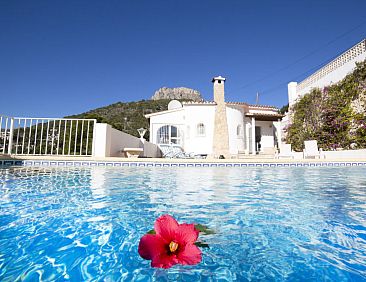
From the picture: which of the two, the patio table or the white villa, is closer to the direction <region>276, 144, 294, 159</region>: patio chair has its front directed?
the patio table

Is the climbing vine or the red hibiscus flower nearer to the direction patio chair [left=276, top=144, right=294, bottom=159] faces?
the red hibiscus flower

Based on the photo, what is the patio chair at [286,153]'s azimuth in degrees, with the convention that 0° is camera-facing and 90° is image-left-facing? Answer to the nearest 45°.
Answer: approximately 0°

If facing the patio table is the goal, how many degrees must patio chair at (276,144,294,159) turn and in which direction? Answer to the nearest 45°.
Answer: approximately 45° to its right

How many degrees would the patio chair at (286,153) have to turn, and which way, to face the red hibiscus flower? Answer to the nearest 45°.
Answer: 0° — it already faces it

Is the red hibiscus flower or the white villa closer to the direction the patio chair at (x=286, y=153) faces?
the red hibiscus flower

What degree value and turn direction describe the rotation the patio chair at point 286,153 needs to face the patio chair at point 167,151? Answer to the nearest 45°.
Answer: approximately 90° to its right
